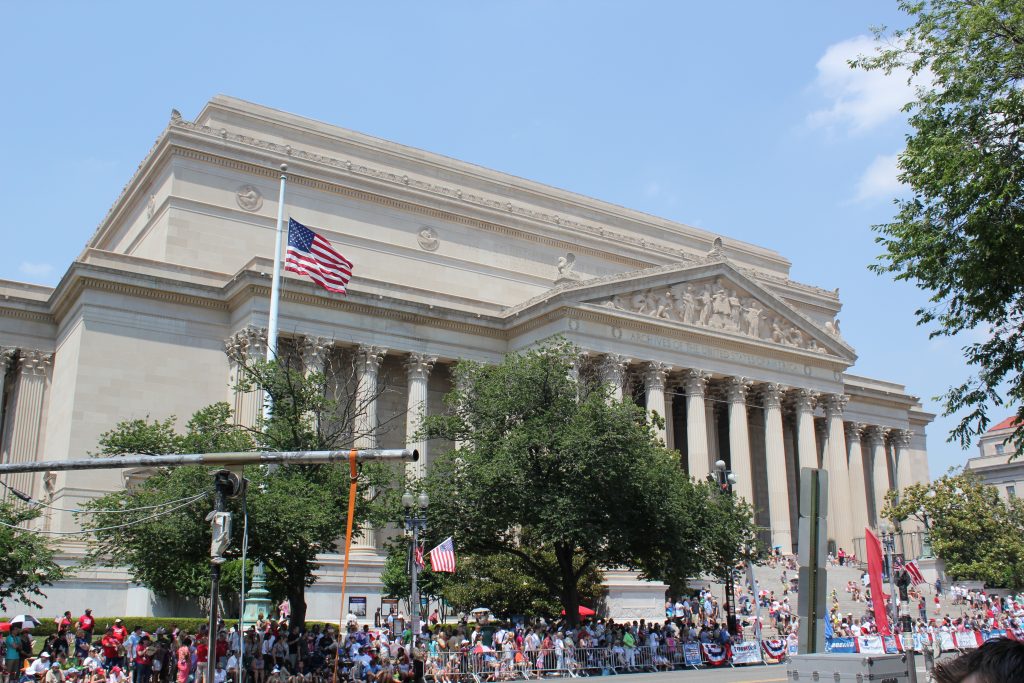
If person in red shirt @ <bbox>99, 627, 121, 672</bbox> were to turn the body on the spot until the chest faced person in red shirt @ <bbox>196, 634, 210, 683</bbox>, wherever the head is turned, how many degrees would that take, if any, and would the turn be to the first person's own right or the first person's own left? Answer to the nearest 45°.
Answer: approximately 45° to the first person's own left

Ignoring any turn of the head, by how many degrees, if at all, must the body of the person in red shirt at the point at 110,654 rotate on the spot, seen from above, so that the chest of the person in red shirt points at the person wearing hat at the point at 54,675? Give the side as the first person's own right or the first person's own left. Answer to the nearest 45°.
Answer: approximately 45° to the first person's own right

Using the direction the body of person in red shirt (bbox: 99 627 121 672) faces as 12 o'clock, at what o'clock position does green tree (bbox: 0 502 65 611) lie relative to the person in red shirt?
The green tree is roughly at 5 o'clock from the person in red shirt.

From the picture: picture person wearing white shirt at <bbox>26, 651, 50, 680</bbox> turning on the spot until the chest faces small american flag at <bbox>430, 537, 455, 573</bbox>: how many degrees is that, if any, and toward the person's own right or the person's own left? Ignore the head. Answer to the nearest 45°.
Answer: approximately 45° to the person's own left

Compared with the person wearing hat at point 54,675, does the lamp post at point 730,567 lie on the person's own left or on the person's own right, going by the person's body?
on the person's own left

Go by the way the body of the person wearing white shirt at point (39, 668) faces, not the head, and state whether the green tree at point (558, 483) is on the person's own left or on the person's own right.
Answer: on the person's own left

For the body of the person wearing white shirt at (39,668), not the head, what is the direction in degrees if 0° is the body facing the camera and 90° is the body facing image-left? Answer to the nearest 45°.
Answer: approximately 315°

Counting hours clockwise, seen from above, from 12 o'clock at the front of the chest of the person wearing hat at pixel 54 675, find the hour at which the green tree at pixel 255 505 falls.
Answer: The green tree is roughly at 9 o'clock from the person wearing hat.

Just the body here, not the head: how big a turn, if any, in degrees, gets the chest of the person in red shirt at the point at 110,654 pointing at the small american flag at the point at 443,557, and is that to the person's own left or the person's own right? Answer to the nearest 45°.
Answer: approximately 90° to the person's own left
